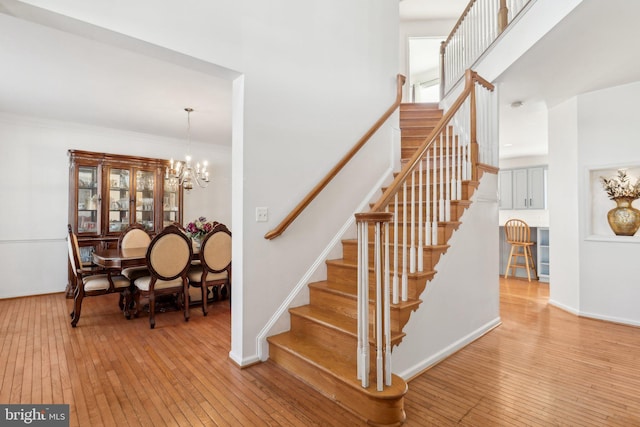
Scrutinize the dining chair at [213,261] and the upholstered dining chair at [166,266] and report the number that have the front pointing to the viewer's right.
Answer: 0

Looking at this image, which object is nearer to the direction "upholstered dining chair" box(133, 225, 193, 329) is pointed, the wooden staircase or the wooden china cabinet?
the wooden china cabinet

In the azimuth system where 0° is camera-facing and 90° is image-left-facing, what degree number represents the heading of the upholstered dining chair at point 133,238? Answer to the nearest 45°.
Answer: approximately 315°

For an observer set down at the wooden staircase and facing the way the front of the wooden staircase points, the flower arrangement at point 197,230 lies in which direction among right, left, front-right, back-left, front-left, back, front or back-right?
right

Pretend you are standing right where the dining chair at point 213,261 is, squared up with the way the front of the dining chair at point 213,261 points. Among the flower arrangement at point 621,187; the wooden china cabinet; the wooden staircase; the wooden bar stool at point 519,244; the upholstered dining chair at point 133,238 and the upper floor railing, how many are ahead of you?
2

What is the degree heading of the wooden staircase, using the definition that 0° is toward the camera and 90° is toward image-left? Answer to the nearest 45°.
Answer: approximately 45°

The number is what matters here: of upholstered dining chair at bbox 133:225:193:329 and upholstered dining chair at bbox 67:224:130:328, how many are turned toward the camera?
0

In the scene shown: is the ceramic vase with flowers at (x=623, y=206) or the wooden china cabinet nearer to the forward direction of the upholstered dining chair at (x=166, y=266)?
the wooden china cabinet

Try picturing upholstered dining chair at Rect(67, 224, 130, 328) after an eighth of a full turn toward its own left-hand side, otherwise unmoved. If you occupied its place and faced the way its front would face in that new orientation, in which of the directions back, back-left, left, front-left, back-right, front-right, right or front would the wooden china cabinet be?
front

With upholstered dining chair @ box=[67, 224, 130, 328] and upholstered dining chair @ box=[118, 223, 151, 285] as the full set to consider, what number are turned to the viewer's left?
0

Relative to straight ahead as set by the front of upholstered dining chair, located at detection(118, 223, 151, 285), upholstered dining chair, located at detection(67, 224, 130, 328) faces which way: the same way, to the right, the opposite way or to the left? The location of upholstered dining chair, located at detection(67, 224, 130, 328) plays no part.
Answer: to the left

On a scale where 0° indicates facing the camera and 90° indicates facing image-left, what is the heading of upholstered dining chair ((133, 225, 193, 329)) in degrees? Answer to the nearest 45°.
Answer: approximately 135°

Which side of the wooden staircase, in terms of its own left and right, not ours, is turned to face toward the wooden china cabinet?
right
